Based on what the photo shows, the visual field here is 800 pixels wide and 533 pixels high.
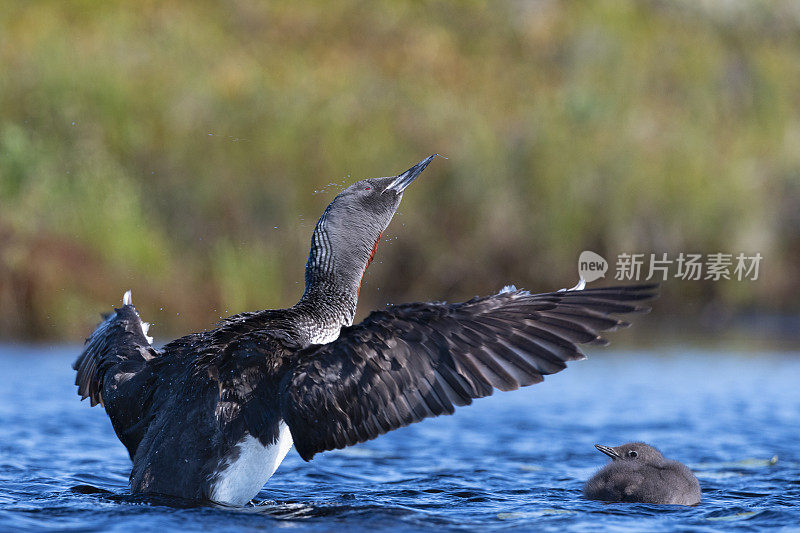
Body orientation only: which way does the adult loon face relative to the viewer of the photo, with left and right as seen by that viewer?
facing away from the viewer and to the right of the viewer

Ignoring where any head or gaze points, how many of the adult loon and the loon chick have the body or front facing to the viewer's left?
1

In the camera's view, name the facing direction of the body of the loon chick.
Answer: to the viewer's left
